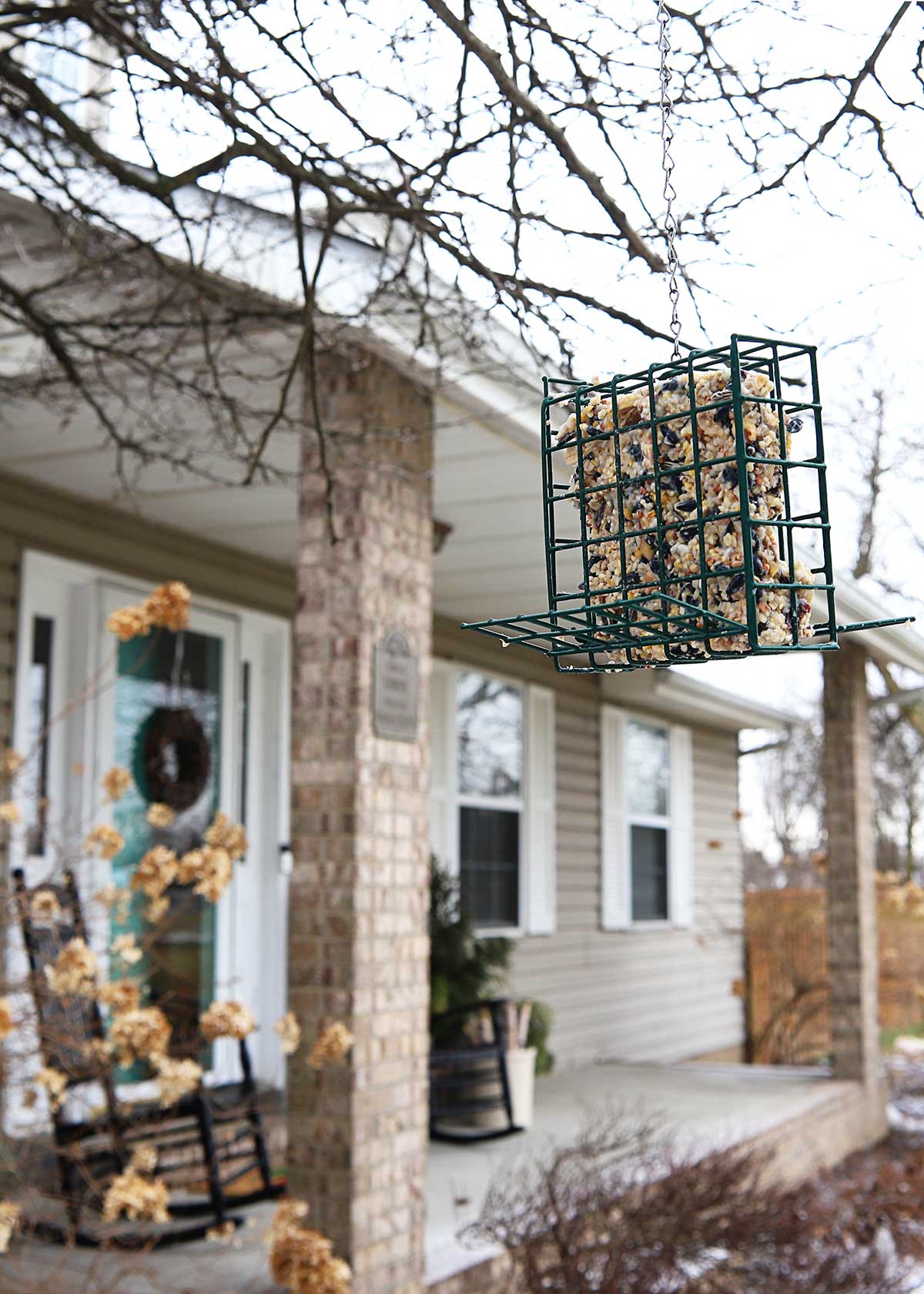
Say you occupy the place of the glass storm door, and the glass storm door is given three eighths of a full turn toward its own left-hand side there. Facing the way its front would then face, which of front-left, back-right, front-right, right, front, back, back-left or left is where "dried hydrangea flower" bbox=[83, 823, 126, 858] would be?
back

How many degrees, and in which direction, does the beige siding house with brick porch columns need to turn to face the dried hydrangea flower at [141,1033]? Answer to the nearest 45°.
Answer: approximately 45° to its right

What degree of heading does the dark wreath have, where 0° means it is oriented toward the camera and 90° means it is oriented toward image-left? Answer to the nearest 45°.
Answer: approximately 315°

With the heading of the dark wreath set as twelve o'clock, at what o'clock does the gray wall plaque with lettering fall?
The gray wall plaque with lettering is roughly at 1 o'clock from the dark wreath.

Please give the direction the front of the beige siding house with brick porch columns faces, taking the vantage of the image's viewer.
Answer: facing the viewer and to the right of the viewer

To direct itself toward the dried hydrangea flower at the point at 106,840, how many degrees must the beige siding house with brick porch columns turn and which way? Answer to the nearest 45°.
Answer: approximately 45° to its right

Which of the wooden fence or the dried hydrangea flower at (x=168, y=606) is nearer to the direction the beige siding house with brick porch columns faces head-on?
the dried hydrangea flower

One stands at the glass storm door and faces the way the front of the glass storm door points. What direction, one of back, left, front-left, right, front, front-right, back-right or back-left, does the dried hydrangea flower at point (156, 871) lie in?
front-right

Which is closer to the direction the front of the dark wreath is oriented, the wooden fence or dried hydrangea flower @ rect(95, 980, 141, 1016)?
the dried hydrangea flower

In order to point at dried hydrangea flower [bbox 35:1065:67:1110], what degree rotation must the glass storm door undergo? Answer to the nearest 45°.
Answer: approximately 45° to its right
